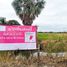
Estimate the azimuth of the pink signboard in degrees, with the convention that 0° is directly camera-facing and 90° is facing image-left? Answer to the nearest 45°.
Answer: approximately 0°
